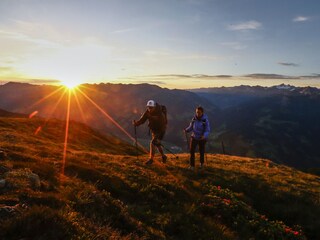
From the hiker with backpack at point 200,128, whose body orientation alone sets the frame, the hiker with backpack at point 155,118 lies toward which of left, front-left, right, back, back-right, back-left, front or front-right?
front-right

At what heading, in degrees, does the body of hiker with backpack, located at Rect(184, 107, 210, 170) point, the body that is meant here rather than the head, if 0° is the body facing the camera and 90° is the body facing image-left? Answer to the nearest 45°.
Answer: approximately 45°
